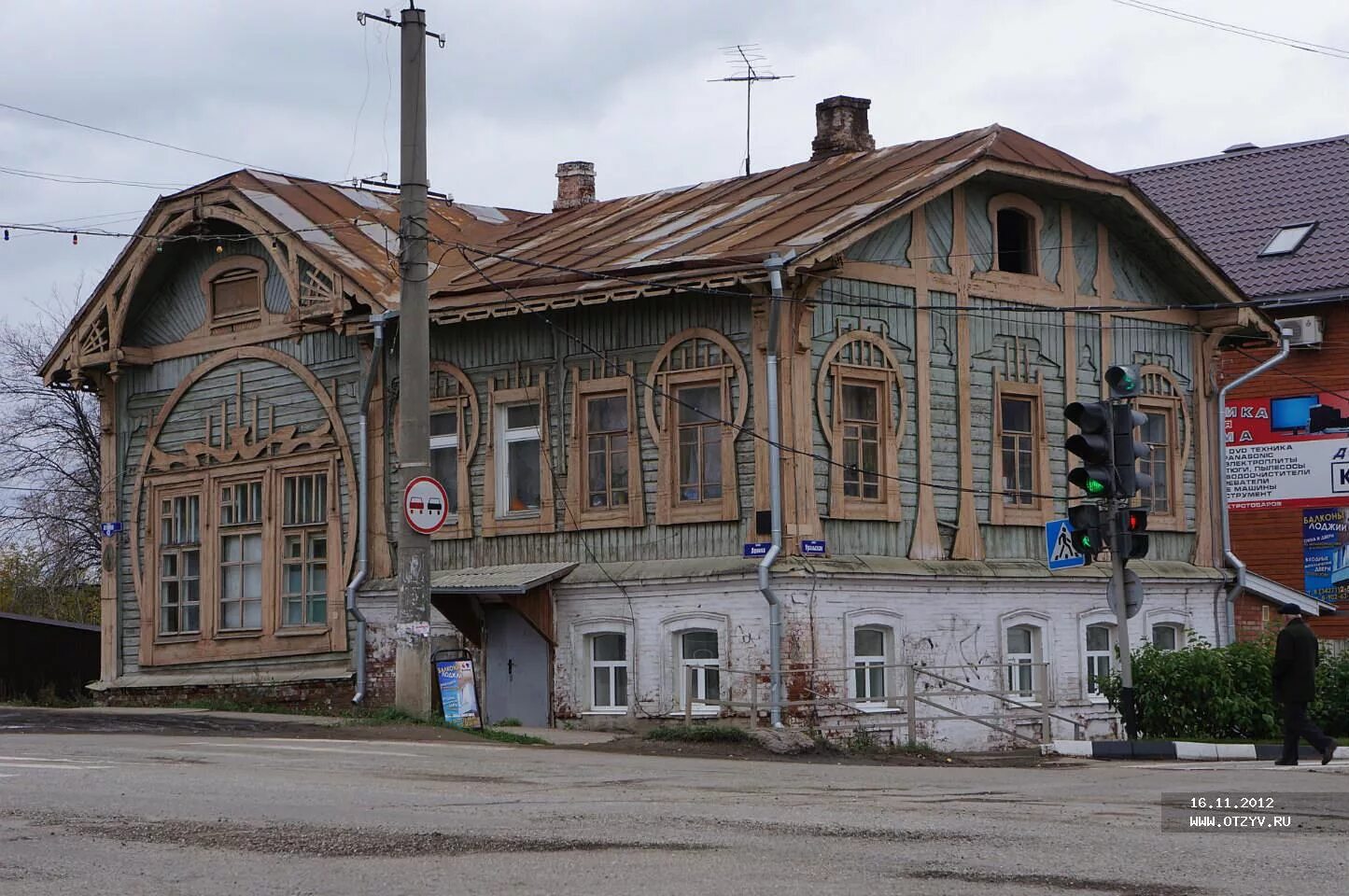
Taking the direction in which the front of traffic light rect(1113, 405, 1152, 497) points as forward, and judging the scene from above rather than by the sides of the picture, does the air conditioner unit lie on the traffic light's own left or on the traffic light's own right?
on the traffic light's own left

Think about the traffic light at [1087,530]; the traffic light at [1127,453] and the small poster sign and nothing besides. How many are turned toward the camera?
2

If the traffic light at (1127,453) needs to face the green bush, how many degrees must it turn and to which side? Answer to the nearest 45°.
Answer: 0° — it already faces it

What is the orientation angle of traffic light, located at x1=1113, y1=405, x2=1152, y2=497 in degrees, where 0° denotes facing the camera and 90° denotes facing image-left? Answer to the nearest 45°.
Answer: approximately 270°

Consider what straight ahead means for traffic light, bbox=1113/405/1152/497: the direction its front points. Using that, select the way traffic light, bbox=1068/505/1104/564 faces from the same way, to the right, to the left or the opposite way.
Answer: to the right

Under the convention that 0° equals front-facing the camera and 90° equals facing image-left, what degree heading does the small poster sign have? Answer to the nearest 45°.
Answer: approximately 0°

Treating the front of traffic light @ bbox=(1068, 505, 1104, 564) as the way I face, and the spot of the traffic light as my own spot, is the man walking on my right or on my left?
on my left

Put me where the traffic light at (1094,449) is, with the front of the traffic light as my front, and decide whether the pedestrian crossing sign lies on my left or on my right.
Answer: on my right
